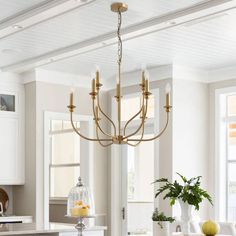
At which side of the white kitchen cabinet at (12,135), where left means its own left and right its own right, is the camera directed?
front

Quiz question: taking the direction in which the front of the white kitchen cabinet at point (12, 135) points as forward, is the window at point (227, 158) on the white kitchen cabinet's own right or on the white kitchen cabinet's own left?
on the white kitchen cabinet's own left

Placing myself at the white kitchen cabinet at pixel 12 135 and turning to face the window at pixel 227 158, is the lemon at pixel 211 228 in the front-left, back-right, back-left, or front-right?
front-right

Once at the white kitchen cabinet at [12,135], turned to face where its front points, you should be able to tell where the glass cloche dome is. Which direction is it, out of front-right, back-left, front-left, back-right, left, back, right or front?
front

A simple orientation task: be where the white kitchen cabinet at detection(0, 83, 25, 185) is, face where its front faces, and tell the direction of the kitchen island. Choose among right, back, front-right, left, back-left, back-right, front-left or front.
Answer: front

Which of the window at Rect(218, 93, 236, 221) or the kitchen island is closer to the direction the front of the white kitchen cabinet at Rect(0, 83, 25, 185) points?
the kitchen island

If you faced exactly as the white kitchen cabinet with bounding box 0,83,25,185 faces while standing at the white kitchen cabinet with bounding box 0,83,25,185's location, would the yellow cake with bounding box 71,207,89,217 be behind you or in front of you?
in front
